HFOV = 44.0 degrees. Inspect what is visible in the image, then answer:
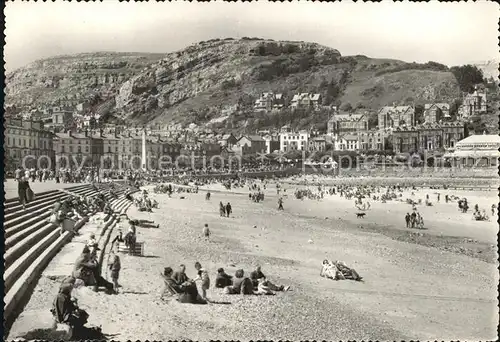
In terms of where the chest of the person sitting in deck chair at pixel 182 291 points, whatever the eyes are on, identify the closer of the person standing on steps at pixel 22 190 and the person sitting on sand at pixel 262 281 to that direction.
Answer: the person sitting on sand

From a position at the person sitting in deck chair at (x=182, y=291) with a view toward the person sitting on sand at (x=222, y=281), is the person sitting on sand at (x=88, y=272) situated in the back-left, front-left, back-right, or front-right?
back-left

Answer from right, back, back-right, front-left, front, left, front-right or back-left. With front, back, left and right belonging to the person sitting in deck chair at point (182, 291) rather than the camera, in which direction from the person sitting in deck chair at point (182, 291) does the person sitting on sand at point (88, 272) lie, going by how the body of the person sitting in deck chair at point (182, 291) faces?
back

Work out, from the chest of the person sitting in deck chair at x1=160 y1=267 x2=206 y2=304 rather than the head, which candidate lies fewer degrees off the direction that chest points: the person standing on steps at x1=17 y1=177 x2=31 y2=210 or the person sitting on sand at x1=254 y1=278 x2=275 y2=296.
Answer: the person sitting on sand

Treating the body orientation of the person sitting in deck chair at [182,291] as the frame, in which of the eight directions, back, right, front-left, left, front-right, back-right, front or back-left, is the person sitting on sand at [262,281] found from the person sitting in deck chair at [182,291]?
front-left

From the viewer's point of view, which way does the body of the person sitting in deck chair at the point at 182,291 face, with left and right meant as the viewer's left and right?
facing to the right of the viewer

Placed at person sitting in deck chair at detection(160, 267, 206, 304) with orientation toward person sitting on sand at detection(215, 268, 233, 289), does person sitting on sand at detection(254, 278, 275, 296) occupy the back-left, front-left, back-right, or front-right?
front-right

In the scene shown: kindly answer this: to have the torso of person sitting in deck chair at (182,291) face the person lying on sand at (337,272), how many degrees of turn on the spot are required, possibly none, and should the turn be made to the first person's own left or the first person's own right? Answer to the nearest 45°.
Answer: approximately 45° to the first person's own left

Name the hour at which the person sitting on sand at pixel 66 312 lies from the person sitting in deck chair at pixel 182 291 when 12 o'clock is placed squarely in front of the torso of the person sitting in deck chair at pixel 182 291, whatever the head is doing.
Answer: the person sitting on sand at pixel 66 312 is roughly at 4 o'clock from the person sitting in deck chair at pixel 182 291.

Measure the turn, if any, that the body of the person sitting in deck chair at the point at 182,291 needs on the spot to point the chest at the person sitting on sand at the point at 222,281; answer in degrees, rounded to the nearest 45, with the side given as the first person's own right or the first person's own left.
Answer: approximately 45° to the first person's own left

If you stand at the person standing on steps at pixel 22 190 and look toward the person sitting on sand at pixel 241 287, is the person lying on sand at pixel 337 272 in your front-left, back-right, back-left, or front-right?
front-left
